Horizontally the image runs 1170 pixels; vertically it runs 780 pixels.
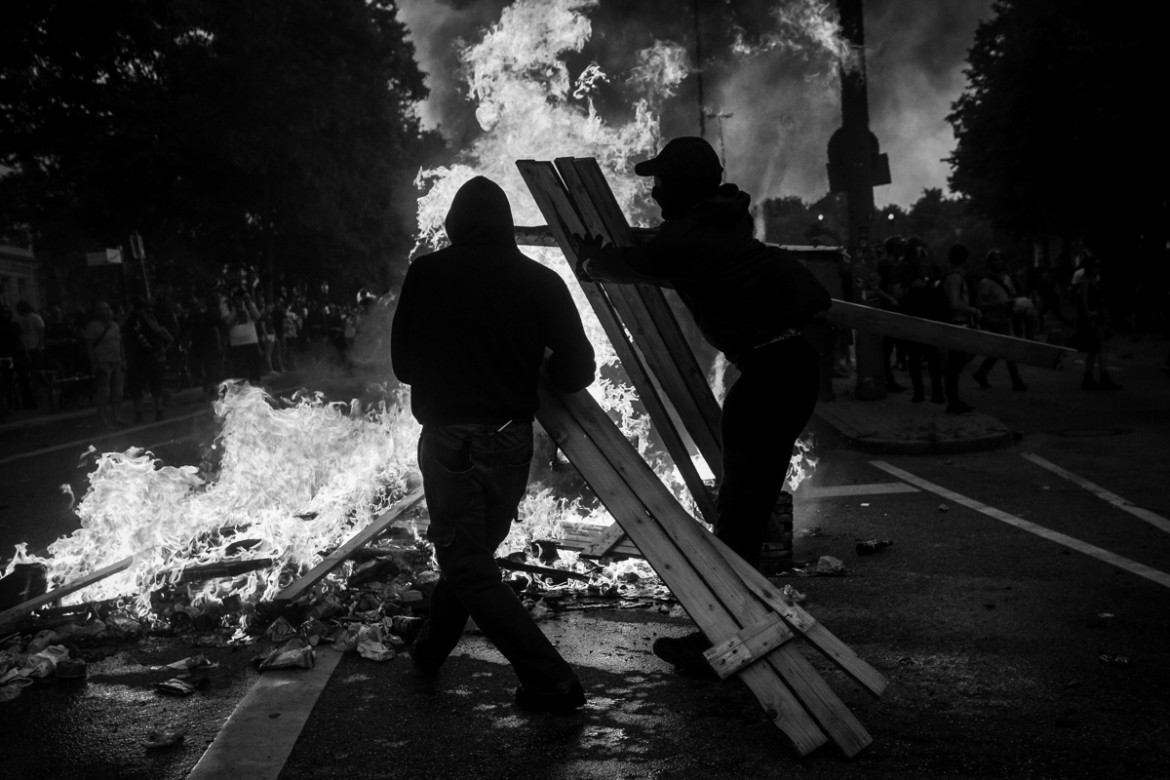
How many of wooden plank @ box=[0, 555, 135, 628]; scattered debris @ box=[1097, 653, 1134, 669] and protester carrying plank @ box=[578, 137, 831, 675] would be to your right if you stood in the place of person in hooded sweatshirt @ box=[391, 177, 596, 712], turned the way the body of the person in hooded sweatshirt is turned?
2

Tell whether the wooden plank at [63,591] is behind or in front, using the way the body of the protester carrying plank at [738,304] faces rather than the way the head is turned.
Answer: in front

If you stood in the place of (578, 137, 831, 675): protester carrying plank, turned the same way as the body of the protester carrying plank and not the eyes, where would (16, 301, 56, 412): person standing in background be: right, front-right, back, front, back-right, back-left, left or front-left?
front-right

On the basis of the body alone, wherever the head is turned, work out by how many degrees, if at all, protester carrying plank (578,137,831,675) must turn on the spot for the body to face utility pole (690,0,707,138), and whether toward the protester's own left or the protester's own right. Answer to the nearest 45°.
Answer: approximately 90° to the protester's own right

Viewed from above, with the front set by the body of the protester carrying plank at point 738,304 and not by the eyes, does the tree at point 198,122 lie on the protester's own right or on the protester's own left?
on the protester's own right

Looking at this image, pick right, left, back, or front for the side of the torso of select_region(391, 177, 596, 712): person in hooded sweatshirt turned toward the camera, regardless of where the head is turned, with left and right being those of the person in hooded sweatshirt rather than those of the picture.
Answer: back

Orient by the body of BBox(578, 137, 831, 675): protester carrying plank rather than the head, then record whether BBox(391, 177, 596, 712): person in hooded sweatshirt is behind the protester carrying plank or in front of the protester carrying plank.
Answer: in front

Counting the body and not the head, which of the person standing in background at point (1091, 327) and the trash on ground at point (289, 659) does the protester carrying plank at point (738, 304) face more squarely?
the trash on ground

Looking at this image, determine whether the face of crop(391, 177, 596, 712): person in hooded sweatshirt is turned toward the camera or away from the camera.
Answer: away from the camera

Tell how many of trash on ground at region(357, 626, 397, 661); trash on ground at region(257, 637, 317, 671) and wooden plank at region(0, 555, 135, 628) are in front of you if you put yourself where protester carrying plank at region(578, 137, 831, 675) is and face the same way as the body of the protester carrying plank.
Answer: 3

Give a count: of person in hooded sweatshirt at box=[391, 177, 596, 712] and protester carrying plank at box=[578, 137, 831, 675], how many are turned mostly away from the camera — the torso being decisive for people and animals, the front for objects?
1

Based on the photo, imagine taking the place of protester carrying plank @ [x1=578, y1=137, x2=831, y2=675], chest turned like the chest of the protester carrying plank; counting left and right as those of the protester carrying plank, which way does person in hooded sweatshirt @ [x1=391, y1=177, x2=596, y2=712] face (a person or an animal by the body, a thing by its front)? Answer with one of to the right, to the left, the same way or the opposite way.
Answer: to the right

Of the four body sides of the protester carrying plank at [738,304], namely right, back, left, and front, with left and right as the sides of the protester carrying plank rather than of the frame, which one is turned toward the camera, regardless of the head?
left
